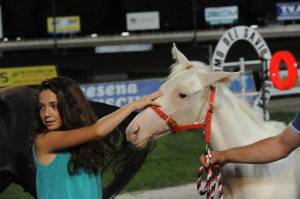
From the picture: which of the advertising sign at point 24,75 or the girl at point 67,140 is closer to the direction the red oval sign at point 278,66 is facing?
the girl

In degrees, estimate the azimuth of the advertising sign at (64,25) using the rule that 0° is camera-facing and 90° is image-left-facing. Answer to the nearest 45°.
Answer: approximately 0°

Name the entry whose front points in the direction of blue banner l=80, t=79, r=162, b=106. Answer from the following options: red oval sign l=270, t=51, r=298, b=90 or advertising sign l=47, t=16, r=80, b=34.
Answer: the advertising sign

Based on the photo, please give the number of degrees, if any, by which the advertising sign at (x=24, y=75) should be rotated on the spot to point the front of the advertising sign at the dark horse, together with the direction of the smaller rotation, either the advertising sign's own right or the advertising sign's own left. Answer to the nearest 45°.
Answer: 0° — it already faces it

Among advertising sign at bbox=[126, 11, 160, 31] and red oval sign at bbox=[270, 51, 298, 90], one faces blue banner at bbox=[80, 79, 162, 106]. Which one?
the advertising sign

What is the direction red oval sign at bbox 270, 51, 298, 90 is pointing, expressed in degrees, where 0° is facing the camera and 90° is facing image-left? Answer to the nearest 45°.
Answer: approximately 0°

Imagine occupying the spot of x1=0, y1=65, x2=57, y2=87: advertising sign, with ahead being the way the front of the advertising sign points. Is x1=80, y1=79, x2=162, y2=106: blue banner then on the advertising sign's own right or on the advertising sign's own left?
on the advertising sign's own left

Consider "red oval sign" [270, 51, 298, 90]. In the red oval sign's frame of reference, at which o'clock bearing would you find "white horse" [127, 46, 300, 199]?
The white horse is roughly at 12 o'clock from the red oval sign.

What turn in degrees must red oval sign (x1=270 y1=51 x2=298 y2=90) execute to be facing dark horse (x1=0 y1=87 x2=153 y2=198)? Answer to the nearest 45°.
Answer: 0° — it already faces it
